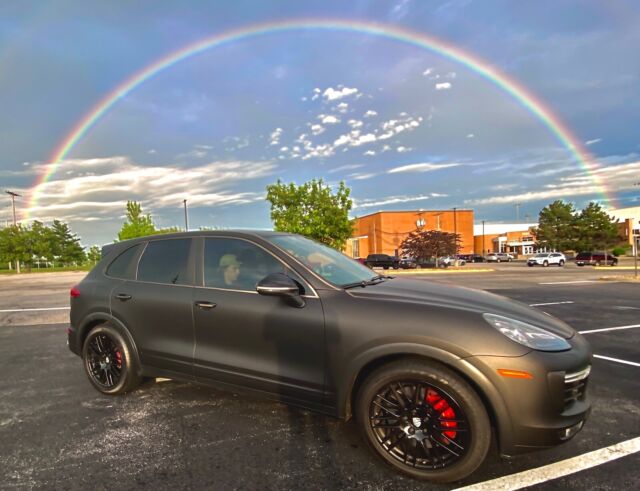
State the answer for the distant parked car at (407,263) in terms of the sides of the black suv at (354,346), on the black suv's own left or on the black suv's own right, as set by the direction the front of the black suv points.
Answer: on the black suv's own left

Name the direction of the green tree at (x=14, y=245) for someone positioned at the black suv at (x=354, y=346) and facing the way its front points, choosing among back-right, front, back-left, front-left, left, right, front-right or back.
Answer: back

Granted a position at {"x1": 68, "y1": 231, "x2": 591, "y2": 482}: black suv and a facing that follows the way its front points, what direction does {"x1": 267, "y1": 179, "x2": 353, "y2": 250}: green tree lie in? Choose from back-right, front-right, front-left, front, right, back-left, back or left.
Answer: back-left

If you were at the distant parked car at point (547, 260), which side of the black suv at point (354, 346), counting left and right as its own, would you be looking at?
left

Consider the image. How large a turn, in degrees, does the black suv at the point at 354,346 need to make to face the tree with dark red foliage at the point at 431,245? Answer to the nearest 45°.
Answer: approximately 135° to its left

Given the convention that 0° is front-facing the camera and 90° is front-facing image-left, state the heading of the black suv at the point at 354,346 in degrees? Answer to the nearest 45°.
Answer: approximately 315°

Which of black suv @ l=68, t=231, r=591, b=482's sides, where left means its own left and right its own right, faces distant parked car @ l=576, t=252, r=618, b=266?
left

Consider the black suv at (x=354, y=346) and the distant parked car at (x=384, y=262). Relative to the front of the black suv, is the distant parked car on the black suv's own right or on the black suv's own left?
on the black suv's own left
